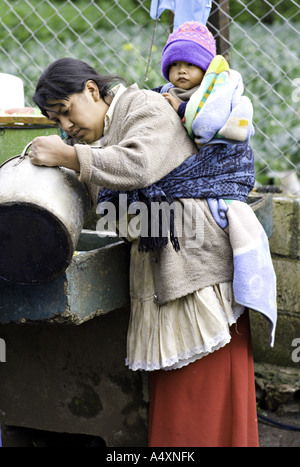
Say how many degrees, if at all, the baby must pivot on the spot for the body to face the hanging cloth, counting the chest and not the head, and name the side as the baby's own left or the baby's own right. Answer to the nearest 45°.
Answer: approximately 135° to the baby's own right

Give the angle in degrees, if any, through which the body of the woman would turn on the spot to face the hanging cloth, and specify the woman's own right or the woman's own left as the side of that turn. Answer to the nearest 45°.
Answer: approximately 90° to the woman's own right

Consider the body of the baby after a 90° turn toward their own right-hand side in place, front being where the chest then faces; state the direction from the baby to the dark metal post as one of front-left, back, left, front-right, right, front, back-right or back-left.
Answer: front-right

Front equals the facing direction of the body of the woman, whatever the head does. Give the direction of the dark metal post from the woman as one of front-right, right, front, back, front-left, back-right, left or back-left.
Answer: right

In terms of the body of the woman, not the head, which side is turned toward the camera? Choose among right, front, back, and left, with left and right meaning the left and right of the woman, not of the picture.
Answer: left

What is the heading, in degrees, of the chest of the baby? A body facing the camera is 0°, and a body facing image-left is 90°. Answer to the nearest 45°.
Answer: approximately 45°
